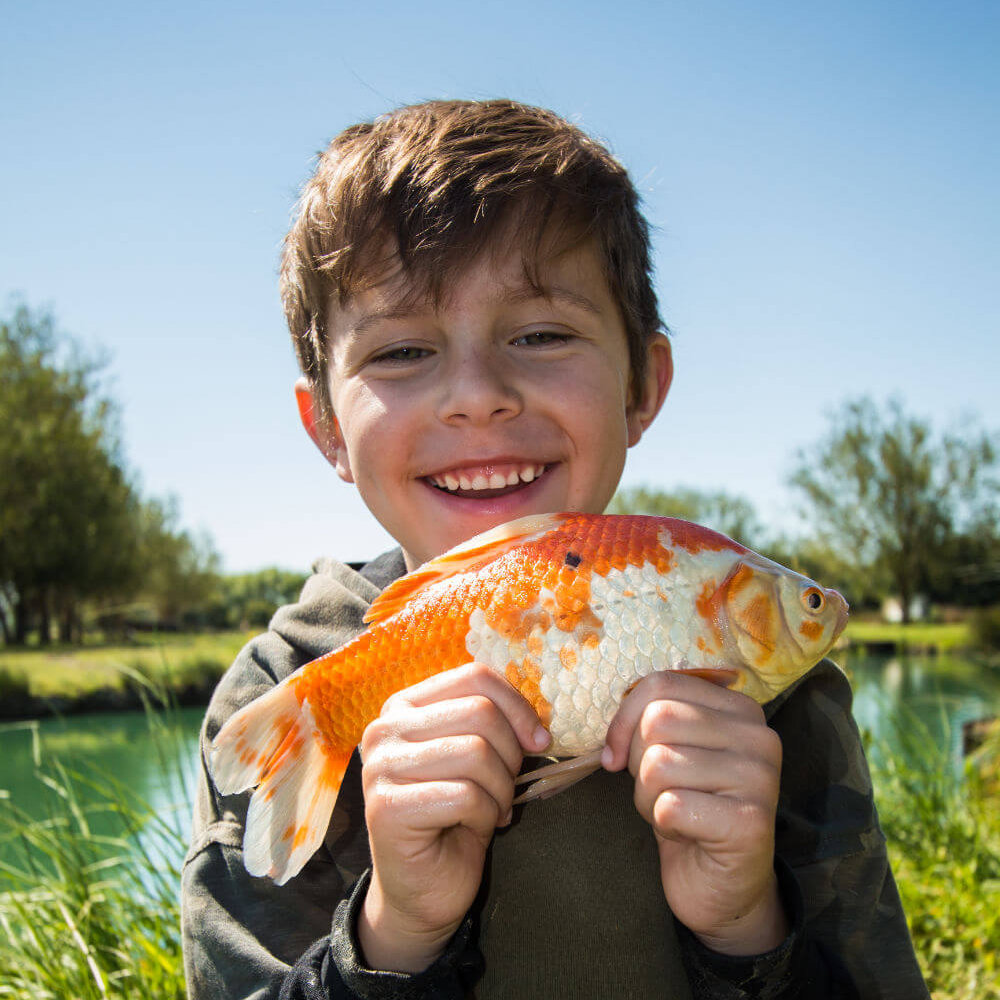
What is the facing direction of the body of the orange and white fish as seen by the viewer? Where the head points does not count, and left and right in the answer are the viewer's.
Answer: facing to the right of the viewer

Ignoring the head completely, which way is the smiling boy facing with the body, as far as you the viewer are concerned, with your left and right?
facing the viewer
